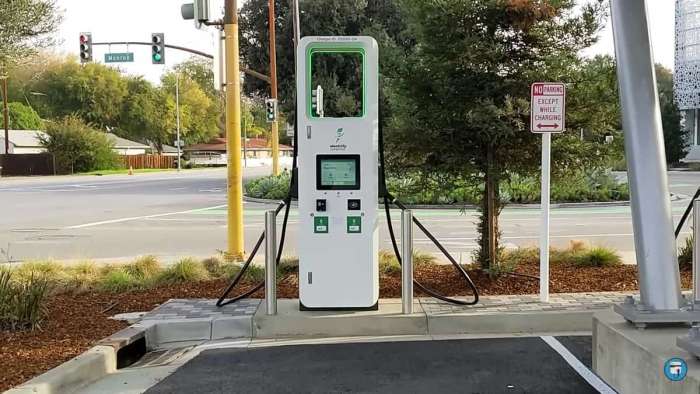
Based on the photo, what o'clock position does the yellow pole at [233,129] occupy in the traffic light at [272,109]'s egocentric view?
The yellow pole is roughly at 12 o'clock from the traffic light.

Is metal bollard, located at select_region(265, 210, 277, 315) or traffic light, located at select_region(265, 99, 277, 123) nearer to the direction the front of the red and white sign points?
the metal bollard

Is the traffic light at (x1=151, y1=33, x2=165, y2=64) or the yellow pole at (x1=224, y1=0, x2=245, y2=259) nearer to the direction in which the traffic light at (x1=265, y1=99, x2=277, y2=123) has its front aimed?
the yellow pole

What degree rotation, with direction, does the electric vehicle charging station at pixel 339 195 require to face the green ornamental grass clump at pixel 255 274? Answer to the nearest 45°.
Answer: approximately 135° to its right

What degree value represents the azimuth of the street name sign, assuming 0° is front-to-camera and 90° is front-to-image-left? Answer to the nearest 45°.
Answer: approximately 0°

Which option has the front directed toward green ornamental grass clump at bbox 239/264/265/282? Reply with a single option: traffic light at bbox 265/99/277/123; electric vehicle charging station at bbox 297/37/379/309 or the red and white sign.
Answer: the traffic light

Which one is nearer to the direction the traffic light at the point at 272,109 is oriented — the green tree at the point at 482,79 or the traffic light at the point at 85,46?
the green tree

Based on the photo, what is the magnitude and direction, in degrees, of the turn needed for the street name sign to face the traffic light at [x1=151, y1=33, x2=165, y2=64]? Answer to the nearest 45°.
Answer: approximately 45° to its left
